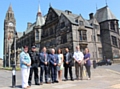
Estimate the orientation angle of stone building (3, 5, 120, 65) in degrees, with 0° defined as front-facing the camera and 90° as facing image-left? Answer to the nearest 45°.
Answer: approximately 45°

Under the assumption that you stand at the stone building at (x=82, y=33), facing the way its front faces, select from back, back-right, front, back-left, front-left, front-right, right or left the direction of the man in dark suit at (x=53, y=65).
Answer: front-left
